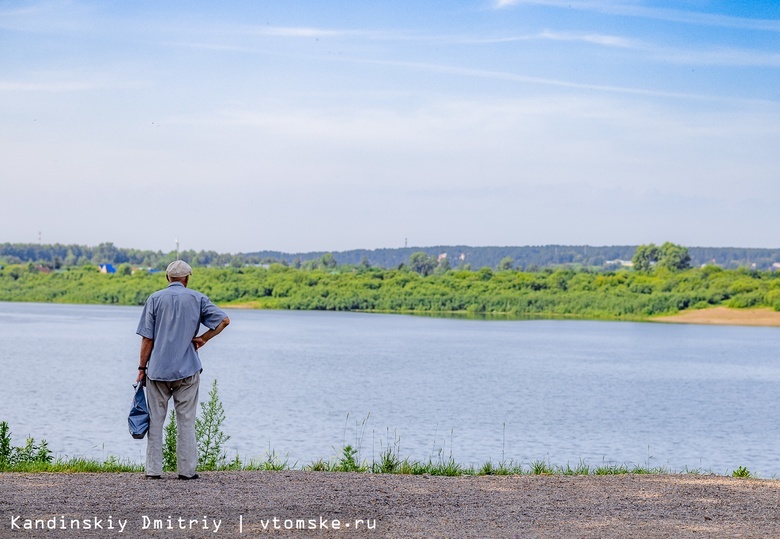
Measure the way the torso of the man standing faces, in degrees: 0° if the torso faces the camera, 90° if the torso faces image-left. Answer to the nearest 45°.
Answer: approximately 180°

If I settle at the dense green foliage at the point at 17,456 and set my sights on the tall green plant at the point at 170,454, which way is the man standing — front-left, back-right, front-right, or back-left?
front-right

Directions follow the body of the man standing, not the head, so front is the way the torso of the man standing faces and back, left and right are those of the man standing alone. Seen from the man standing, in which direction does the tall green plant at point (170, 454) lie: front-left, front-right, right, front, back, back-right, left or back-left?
front

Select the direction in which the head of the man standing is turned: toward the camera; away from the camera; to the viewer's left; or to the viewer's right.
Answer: away from the camera

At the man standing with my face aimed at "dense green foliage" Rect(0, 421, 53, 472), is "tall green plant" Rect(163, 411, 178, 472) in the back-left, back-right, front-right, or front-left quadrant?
front-right

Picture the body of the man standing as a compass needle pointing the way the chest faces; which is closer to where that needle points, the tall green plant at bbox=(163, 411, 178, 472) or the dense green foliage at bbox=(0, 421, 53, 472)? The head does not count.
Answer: the tall green plant

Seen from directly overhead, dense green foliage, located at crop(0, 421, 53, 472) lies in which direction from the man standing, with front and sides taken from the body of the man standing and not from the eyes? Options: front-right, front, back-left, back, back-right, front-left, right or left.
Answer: front-left

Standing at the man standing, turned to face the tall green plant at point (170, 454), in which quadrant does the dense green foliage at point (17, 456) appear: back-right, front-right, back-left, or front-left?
front-left
